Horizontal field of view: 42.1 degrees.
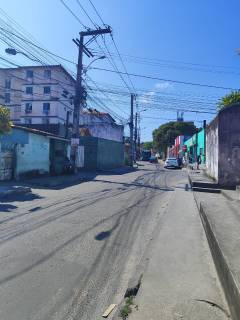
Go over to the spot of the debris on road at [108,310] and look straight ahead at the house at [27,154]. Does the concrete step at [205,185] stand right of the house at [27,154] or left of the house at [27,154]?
right

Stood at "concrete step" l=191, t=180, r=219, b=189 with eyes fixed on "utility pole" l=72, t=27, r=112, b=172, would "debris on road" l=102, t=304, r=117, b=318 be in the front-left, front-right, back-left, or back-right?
back-left

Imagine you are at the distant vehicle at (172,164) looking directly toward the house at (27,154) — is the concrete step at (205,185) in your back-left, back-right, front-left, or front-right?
front-left

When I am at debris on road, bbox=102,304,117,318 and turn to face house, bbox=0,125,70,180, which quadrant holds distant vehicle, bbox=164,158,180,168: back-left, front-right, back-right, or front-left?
front-right

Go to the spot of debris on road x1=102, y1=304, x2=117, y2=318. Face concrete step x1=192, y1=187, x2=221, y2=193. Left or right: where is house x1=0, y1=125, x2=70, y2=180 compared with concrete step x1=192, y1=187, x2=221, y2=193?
left
